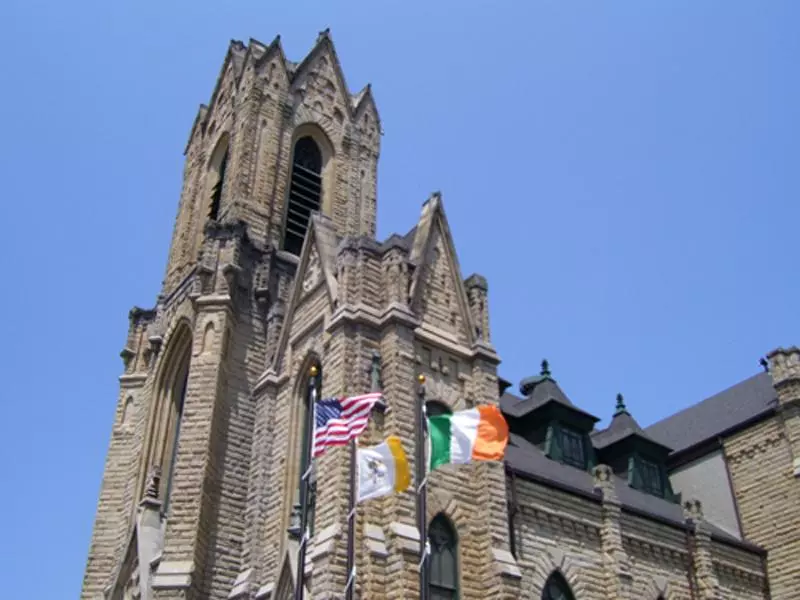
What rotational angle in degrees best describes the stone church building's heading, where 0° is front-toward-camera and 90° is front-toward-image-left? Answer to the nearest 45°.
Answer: approximately 45°

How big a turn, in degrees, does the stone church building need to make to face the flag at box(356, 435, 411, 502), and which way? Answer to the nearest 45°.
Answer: approximately 45° to its left

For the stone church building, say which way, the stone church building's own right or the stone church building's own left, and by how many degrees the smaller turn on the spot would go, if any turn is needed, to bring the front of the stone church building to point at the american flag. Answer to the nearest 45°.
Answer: approximately 45° to the stone church building's own left
